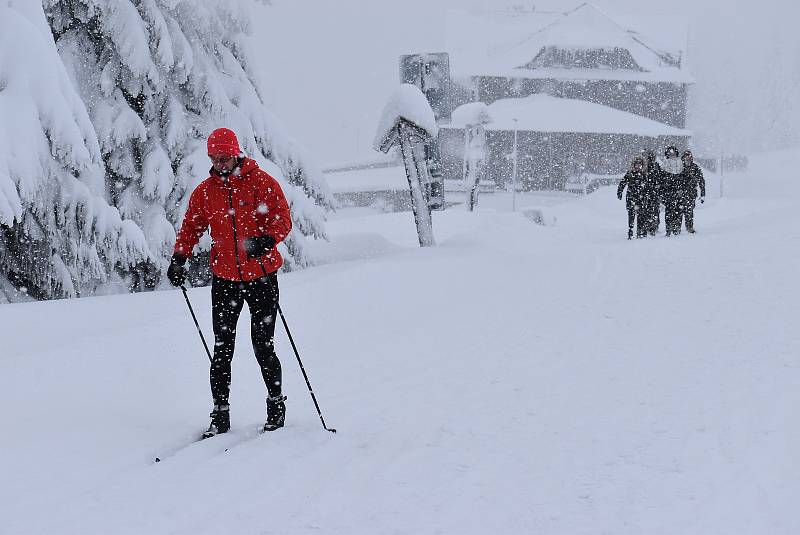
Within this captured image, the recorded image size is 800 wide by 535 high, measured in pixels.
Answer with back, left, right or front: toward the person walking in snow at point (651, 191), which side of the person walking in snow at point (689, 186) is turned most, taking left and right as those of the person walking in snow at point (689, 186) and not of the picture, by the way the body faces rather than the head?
right

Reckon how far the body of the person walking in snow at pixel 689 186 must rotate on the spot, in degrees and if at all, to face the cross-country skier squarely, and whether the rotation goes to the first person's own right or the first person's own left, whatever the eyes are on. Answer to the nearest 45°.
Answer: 0° — they already face them

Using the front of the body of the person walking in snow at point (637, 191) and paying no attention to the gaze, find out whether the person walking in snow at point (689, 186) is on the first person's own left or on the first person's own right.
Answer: on the first person's own left

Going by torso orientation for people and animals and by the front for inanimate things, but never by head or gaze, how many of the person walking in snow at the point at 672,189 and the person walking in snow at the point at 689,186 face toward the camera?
2

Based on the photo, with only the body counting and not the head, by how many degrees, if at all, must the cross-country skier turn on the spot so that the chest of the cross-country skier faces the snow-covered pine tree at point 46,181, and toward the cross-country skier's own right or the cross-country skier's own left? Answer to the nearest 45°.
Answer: approximately 90° to the cross-country skier's own right

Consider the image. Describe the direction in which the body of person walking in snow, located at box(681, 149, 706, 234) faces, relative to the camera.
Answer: toward the camera

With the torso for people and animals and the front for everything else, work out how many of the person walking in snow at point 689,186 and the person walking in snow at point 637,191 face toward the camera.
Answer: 2

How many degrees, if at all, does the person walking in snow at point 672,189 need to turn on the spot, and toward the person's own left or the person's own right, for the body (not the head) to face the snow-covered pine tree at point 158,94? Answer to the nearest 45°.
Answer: approximately 45° to the person's own right

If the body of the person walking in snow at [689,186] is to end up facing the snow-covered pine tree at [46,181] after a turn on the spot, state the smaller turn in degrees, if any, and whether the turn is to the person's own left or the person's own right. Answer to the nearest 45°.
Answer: approximately 45° to the person's own right

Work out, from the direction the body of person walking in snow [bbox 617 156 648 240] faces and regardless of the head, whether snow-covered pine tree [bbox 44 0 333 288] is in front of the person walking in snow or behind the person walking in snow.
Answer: in front

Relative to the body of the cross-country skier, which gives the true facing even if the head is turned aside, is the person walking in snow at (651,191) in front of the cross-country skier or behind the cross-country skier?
behind

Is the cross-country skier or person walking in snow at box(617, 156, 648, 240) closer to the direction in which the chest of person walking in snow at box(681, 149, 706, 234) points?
the cross-country skier

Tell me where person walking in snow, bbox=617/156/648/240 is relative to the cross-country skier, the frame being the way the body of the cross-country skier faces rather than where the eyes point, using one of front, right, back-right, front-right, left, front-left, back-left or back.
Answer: back

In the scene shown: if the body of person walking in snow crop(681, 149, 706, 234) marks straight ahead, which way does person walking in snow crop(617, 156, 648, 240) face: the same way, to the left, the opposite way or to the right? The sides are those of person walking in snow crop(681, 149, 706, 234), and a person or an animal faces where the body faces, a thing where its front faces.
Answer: the same way

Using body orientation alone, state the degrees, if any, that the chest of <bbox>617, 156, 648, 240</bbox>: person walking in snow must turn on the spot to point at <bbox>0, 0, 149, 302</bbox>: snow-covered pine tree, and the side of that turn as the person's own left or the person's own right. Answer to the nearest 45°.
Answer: approximately 45° to the person's own right

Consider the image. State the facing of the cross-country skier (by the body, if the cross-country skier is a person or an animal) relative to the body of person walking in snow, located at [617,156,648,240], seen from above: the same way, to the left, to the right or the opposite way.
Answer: the same way

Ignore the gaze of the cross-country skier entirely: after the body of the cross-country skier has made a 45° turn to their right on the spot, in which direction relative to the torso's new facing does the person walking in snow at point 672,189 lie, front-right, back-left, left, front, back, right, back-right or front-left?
back-right

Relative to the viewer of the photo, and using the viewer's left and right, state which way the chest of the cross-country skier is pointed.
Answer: facing the viewer and to the left of the viewer
